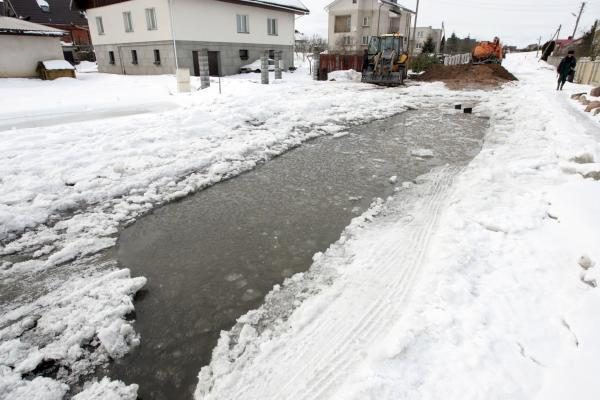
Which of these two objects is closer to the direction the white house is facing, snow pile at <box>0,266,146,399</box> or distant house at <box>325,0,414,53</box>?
the snow pile

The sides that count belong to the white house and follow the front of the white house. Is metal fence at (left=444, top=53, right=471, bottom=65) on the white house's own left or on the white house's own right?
on the white house's own left

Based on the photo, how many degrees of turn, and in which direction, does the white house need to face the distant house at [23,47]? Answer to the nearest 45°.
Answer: approximately 135° to its right

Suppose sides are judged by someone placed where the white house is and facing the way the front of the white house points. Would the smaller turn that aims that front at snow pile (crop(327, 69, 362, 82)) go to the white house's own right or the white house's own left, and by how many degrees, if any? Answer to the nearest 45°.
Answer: approximately 45° to the white house's own left

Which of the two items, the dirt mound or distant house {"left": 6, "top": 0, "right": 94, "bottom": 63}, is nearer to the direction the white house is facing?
the dirt mound

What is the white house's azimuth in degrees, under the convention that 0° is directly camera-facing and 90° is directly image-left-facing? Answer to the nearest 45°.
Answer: approximately 315°

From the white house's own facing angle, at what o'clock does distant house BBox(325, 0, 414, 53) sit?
The distant house is roughly at 9 o'clock from the white house.
